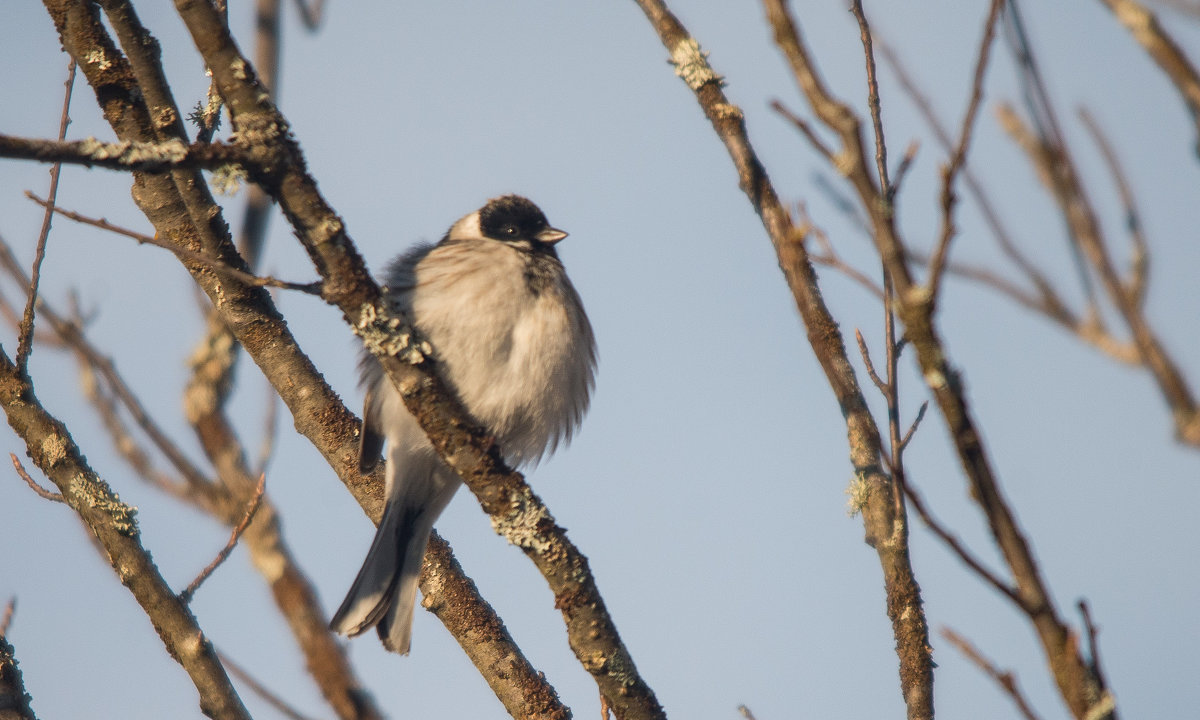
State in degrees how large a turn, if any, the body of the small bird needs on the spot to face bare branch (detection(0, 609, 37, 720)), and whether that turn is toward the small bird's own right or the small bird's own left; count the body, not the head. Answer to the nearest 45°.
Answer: approximately 90° to the small bird's own right

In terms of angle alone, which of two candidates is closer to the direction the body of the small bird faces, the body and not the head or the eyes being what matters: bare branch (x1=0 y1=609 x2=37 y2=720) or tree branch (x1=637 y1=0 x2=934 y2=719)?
the tree branch

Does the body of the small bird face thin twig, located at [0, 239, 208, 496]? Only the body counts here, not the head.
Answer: no

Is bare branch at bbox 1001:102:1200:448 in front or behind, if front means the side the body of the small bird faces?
in front

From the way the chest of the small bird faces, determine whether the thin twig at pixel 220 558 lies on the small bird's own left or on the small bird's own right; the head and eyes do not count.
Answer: on the small bird's own right

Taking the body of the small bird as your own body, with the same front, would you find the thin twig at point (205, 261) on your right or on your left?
on your right

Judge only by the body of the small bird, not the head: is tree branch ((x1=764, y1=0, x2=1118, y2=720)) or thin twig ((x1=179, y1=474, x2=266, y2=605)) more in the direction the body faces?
the tree branch

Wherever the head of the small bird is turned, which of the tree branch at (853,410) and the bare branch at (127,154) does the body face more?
the tree branch

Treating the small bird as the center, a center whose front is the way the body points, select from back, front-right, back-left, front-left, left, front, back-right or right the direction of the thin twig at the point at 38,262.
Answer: right

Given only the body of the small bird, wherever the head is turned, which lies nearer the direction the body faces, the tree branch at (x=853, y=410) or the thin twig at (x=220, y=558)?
the tree branch

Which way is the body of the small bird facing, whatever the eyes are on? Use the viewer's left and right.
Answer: facing the viewer and to the right of the viewer
